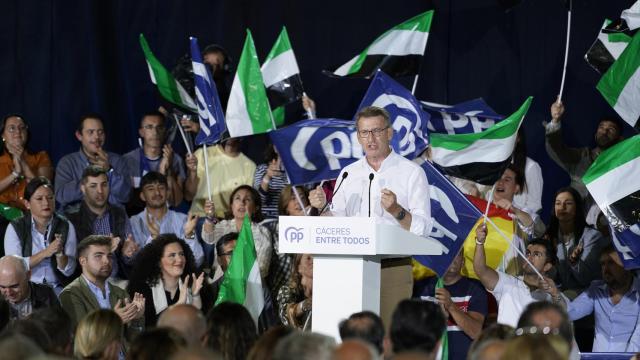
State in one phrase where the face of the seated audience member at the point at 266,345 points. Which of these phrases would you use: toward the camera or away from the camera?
away from the camera

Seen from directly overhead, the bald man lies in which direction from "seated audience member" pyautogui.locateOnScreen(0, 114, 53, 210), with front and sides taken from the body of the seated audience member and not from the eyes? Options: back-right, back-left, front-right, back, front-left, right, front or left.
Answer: front

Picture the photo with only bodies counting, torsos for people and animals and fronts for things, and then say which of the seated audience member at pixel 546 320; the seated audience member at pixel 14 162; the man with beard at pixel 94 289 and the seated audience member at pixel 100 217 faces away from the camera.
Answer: the seated audience member at pixel 546 320

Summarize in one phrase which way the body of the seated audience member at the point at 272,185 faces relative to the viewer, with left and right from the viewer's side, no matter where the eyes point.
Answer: facing the viewer and to the right of the viewer

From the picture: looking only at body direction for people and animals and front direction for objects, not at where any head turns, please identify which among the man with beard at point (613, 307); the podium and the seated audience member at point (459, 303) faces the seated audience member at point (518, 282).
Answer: the man with beard

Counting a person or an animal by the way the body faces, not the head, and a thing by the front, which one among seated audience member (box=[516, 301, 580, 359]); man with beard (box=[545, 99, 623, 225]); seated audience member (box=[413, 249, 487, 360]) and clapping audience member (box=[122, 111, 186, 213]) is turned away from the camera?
the seated audience member (box=[516, 301, 580, 359])

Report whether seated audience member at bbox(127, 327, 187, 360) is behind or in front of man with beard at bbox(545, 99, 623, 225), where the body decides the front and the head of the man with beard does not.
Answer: in front

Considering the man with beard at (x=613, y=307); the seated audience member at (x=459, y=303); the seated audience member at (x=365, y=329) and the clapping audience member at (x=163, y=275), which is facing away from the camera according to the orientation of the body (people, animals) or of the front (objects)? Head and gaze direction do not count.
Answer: the seated audience member at (x=365, y=329)

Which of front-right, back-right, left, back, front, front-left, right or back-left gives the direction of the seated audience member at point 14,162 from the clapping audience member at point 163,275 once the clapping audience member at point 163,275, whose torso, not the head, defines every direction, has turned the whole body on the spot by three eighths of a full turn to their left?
front-left

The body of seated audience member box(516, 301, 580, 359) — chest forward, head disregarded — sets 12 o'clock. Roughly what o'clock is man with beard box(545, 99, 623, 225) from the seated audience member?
The man with beard is roughly at 12 o'clock from the seated audience member.

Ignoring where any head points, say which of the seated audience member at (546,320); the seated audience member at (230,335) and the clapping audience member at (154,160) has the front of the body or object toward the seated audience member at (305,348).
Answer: the clapping audience member

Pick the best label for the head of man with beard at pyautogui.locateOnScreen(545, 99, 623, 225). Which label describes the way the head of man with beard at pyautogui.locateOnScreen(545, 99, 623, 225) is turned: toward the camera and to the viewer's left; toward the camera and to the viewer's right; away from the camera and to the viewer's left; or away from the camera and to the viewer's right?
toward the camera and to the viewer's left

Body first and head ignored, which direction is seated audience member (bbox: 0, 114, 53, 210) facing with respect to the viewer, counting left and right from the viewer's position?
facing the viewer

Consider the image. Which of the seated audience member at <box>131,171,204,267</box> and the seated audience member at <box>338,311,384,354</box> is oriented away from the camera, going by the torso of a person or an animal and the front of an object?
the seated audience member at <box>338,311,384,354</box>
